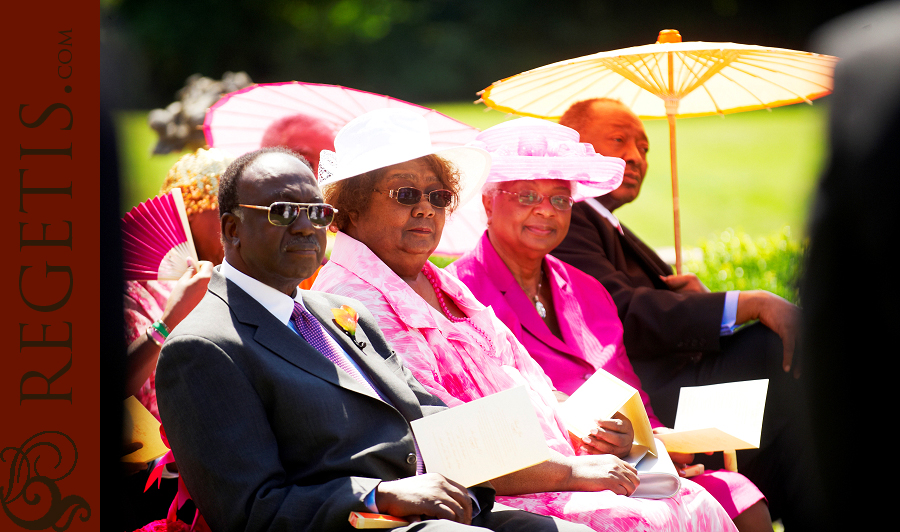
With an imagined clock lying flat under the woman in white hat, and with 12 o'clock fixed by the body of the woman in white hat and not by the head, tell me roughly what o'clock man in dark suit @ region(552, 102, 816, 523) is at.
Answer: The man in dark suit is roughly at 9 o'clock from the woman in white hat.

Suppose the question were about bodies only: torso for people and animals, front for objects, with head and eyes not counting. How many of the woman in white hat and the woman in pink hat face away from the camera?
0

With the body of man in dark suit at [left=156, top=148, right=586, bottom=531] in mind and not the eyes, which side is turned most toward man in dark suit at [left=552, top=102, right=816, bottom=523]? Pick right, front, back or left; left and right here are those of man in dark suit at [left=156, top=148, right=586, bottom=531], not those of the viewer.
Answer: left

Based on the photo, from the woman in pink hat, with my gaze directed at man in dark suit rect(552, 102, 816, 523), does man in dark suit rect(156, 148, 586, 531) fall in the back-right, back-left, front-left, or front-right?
back-right

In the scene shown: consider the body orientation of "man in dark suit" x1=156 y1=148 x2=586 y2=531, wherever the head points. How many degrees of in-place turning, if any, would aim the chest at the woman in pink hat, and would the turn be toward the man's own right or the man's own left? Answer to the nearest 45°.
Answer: approximately 90° to the man's own left

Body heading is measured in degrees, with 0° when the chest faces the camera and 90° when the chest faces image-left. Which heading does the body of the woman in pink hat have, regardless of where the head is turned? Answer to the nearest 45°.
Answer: approximately 315°

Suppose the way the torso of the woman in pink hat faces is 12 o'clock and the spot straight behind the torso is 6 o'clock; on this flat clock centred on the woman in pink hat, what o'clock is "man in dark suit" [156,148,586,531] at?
The man in dark suit is roughly at 2 o'clock from the woman in pink hat.

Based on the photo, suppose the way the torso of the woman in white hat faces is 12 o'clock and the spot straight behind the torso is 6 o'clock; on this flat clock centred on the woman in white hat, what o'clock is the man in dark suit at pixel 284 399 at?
The man in dark suit is roughly at 2 o'clock from the woman in white hat.
